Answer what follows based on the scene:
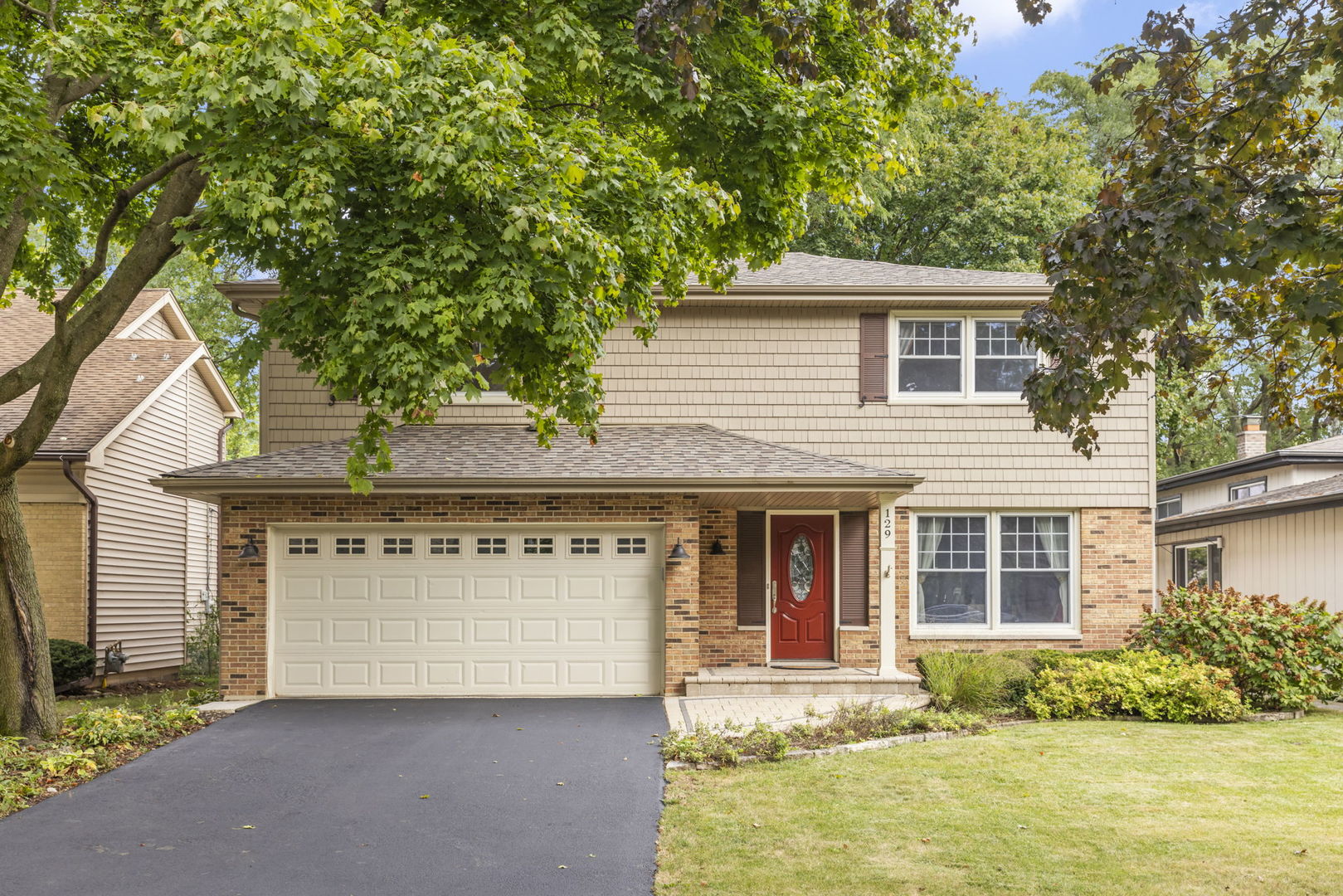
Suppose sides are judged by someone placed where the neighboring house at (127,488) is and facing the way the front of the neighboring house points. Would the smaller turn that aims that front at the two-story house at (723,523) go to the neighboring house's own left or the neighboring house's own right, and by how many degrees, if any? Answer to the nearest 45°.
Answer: approximately 90° to the neighboring house's own left

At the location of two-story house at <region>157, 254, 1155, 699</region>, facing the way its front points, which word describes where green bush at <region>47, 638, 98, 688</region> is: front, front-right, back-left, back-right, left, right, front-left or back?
right

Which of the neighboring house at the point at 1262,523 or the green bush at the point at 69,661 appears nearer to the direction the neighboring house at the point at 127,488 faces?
the green bush

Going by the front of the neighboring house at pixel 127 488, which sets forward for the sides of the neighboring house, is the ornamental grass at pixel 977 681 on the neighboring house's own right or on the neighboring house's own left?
on the neighboring house's own left

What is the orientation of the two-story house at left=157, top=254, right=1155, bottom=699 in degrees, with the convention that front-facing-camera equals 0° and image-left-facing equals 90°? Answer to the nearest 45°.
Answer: approximately 0°

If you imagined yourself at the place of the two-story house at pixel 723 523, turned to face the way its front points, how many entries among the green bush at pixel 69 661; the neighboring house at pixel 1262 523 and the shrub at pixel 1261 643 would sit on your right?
1

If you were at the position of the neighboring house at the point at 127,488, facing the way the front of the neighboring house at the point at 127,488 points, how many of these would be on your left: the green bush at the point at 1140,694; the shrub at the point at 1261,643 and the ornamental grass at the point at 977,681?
3

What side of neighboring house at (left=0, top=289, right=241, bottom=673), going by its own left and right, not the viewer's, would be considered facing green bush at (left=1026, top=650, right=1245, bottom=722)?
left

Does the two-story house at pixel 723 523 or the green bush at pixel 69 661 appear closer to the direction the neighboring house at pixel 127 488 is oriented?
the green bush

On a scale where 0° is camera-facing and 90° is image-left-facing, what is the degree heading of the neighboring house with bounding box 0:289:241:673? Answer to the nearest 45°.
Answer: approximately 45°

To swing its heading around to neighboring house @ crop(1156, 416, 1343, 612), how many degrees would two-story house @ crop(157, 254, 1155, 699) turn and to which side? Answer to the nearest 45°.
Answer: approximately 135° to its left

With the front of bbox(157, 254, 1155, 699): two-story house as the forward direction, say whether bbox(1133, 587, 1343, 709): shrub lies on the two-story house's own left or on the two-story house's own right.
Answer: on the two-story house's own left
